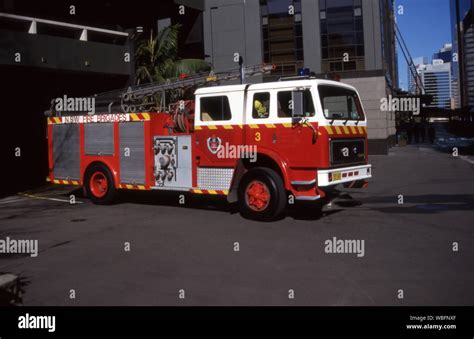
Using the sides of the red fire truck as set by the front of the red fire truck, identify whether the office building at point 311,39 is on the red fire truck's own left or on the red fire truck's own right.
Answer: on the red fire truck's own left

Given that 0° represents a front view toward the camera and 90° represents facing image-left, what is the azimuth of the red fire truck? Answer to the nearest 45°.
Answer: approximately 315°

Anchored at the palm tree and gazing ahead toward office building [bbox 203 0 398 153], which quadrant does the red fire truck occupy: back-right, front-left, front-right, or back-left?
back-right

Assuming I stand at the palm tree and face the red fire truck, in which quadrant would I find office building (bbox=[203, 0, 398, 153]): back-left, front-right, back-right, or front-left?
back-left

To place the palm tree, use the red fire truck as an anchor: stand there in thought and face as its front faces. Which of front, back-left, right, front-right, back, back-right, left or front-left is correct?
back-left
